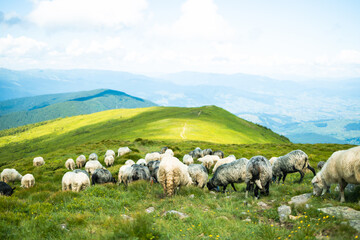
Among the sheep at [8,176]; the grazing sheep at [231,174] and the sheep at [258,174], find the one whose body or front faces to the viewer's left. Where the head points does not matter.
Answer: the grazing sheep

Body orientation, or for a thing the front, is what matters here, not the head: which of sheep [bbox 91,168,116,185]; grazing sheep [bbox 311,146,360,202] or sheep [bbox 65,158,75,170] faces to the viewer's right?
sheep [bbox 91,168,116,185]

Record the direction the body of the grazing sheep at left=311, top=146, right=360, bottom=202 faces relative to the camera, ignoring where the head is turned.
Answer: to the viewer's left

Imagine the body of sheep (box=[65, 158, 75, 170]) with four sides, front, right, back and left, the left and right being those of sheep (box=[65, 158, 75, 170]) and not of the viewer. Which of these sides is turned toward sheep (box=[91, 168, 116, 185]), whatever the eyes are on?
back

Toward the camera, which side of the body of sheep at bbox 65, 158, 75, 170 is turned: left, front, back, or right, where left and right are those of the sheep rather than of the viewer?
back

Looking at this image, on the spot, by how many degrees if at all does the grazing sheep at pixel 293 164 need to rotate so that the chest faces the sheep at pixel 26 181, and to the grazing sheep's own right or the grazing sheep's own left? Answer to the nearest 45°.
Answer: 0° — it already faces it

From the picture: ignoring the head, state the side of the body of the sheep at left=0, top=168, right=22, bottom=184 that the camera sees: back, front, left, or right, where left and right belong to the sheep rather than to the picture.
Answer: right

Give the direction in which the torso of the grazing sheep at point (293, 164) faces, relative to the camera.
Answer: to the viewer's left
